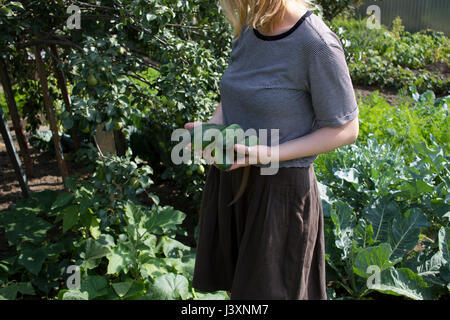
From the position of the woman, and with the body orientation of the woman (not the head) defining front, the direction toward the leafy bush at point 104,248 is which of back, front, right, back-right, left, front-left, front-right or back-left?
right

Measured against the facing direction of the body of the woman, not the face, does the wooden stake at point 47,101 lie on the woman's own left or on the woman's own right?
on the woman's own right

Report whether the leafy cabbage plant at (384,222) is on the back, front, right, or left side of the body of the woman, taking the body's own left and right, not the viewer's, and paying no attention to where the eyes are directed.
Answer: back

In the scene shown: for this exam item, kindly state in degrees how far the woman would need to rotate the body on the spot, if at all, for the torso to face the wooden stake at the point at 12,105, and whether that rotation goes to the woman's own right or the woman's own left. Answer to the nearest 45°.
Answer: approximately 90° to the woman's own right

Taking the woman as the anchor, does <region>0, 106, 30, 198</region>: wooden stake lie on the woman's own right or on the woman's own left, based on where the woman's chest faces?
on the woman's own right

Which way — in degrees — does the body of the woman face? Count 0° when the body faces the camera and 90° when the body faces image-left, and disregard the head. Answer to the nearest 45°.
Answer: approximately 45°
